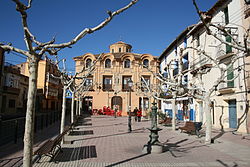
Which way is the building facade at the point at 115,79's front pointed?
toward the camera
